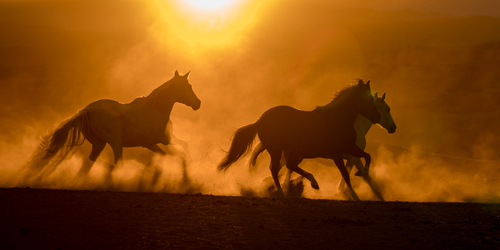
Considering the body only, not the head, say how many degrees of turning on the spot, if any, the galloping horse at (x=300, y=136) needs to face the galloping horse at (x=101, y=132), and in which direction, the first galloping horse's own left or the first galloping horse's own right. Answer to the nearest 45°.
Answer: approximately 180°

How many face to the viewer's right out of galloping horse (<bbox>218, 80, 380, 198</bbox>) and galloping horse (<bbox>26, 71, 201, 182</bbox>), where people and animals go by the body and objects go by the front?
2

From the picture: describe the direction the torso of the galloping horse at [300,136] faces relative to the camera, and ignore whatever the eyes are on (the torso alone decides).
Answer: to the viewer's right

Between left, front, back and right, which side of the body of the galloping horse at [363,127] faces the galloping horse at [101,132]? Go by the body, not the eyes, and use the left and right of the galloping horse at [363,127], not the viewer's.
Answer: back

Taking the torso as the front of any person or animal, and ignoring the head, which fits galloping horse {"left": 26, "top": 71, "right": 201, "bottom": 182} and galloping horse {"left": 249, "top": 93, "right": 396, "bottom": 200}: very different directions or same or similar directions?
same or similar directions

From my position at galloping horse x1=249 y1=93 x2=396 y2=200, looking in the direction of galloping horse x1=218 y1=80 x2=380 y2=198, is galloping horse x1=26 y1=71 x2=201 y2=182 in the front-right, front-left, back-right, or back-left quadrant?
front-right

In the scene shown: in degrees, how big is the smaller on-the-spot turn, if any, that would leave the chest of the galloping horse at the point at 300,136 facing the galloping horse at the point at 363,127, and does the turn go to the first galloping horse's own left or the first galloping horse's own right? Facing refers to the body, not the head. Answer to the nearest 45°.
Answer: approximately 45° to the first galloping horse's own left

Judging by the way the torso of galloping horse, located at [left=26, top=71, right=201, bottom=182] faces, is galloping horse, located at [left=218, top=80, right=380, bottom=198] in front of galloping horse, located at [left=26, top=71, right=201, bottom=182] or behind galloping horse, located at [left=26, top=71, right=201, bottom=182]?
in front

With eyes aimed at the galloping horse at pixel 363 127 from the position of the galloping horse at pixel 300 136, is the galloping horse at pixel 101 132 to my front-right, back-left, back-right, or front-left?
back-left

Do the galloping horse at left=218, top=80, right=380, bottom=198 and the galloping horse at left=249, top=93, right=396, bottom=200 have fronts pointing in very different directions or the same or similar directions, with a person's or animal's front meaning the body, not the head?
same or similar directions

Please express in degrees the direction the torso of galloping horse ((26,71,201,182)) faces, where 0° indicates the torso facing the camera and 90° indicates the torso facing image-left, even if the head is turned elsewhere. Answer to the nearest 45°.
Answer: approximately 270°

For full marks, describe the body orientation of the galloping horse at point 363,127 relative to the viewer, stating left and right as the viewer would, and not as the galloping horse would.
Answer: facing to the right of the viewer

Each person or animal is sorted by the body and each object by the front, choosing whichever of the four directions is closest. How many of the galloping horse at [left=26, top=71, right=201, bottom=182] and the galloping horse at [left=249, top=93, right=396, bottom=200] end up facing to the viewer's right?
2

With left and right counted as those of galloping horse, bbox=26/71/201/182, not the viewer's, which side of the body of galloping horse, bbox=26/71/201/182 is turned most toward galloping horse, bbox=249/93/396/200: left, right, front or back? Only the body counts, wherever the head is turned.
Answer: front

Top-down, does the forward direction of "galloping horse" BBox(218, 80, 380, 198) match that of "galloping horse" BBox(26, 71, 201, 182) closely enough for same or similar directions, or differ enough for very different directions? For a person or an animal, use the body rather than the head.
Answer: same or similar directions
